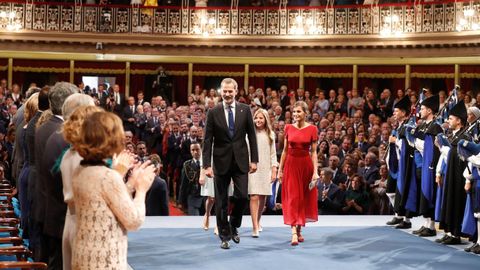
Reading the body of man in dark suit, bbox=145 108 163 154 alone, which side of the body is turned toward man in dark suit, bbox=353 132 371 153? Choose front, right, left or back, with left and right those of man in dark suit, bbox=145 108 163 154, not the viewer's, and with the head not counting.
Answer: left

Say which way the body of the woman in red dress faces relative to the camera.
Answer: toward the camera

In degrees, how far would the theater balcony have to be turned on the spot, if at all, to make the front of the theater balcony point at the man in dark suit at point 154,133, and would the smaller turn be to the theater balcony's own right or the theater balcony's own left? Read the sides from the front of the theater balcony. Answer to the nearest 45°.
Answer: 0° — it already faces them

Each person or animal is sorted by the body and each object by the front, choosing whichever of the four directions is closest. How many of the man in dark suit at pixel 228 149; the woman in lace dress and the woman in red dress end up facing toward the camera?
2

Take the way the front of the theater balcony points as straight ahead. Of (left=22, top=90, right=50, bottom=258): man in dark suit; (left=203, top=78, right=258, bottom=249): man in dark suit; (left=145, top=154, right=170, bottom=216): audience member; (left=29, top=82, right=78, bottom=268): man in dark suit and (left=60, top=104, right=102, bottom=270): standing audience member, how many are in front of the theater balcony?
5

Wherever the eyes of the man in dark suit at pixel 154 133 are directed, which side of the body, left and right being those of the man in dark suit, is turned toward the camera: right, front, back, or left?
front

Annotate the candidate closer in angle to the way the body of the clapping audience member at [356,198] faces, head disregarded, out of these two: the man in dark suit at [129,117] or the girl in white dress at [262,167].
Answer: the girl in white dress

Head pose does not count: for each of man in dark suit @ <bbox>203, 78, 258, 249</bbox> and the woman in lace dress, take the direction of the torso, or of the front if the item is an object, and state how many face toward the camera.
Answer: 1

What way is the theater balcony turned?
toward the camera

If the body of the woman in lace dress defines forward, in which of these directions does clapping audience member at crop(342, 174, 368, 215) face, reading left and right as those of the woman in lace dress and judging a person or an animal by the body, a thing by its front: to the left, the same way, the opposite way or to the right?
the opposite way

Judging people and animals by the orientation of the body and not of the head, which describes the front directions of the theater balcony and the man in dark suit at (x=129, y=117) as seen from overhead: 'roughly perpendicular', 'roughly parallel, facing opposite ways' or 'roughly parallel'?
roughly parallel

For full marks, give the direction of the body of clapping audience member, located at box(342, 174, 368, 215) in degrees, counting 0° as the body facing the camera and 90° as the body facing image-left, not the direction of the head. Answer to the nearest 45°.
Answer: approximately 45°
